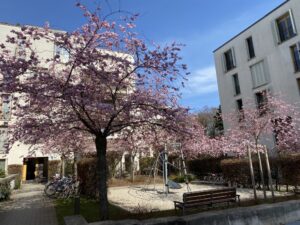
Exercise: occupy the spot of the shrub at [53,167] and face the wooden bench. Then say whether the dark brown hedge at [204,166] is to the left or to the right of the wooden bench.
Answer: left

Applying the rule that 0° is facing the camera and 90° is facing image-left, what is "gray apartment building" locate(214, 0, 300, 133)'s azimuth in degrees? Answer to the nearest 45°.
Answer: approximately 45°

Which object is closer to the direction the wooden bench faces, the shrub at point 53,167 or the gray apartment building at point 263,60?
the shrub

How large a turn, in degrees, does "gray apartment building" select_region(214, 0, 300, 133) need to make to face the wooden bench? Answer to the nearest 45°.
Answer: approximately 45° to its left
